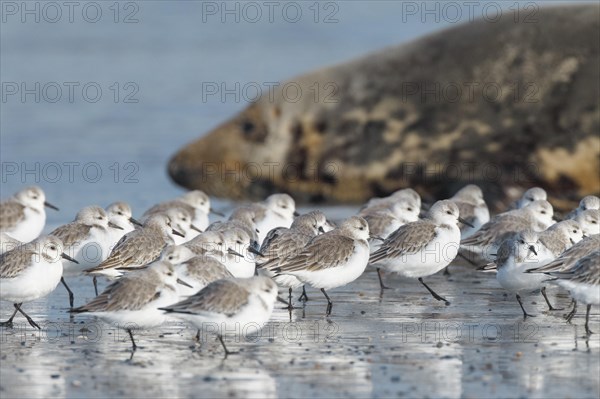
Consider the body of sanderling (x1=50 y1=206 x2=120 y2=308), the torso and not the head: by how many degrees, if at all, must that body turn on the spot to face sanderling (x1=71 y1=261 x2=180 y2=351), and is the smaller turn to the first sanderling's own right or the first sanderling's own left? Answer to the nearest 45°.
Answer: approximately 45° to the first sanderling's own right

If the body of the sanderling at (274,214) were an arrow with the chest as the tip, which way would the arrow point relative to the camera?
to the viewer's right

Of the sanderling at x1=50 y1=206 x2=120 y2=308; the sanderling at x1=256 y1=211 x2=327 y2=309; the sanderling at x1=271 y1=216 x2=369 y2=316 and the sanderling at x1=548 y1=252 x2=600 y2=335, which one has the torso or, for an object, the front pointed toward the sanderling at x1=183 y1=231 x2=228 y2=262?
the sanderling at x1=50 y1=206 x2=120 y2=308

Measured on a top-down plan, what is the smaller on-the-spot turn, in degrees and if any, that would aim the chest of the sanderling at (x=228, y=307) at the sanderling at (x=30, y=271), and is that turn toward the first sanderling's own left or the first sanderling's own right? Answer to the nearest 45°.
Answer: approximately 135° to the first sanderling's own left

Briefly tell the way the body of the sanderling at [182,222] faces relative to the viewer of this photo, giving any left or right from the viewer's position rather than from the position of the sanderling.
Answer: facing to the right of the viewer

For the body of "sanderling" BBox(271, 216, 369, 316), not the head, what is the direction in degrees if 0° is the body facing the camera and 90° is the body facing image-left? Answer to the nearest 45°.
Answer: approximately 270°
